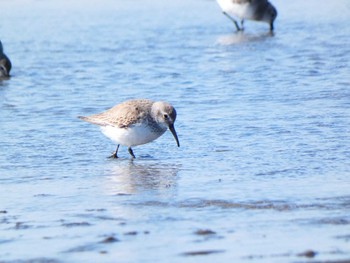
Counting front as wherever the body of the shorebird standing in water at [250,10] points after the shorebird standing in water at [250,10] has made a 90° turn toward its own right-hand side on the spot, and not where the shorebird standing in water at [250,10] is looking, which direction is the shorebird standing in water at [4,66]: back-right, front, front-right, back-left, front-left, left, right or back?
front-right

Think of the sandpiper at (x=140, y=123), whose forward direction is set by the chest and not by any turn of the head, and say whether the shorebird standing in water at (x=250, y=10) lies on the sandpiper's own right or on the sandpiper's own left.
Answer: on the sandpiper's own left

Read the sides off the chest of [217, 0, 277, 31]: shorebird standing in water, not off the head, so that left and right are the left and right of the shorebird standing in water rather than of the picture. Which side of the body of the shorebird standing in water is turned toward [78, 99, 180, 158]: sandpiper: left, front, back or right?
right

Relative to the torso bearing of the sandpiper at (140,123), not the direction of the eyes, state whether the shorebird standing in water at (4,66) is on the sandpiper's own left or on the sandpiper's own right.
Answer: on the sandpiper's own left

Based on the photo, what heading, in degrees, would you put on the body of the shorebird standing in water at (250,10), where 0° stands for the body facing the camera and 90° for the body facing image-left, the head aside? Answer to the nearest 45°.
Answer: approximately 270°

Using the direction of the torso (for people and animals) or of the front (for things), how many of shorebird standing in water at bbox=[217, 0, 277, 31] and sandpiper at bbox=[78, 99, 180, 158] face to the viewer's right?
2

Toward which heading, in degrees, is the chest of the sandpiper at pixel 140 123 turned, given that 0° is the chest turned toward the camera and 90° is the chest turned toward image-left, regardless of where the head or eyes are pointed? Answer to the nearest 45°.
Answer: approximately 270°
